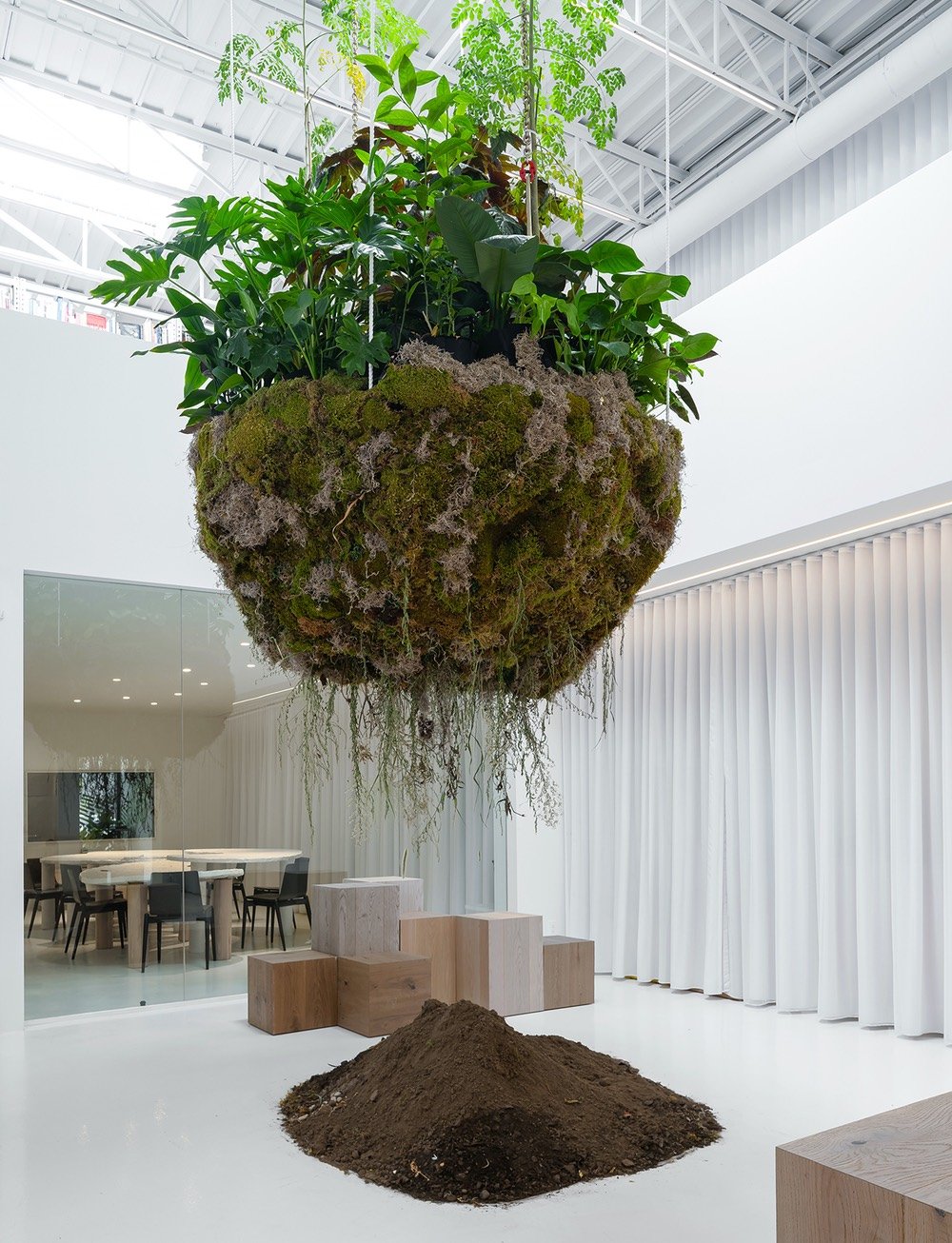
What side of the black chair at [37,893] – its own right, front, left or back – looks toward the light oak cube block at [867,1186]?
right

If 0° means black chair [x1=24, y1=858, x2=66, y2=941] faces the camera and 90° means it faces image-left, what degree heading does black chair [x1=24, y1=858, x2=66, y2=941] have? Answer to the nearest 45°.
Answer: approximately 270°

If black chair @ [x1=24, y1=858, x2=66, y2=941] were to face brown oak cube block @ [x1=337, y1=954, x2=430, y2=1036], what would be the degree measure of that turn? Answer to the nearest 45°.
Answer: approximately 45° to its right

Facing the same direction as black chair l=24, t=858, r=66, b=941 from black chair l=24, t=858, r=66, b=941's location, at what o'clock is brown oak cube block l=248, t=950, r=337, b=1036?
The brown oak cube block is roughly at 1 o'clock from the black chair.

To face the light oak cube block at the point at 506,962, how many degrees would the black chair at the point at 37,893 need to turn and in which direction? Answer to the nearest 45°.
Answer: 0° — it already faces it

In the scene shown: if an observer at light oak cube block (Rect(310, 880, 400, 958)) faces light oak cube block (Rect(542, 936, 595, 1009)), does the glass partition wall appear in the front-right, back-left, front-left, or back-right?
back-left

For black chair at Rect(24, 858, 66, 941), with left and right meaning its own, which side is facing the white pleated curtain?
front
